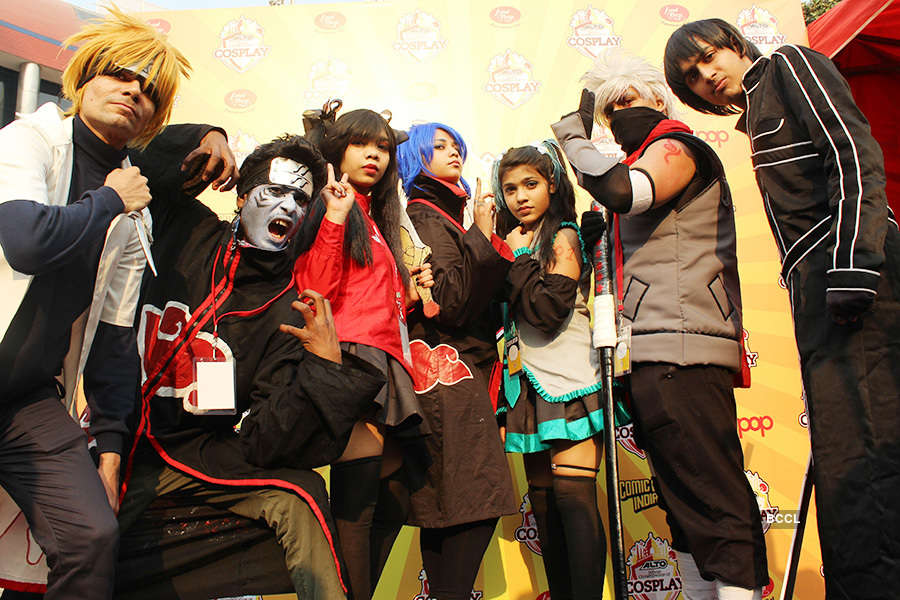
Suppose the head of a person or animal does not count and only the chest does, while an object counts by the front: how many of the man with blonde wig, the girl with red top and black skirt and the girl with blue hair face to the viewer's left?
0

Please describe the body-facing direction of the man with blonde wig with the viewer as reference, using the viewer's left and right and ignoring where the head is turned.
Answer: facing the viewer and to the right of the viewer

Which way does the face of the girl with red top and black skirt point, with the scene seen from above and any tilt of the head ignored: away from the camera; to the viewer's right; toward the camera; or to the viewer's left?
toward the camera

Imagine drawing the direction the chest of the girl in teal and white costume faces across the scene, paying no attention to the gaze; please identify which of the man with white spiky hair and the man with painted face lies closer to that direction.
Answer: the man with painted face

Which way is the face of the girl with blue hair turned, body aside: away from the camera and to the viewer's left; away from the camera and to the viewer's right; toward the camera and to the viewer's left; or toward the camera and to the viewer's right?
toward the camera and to the viewer's right

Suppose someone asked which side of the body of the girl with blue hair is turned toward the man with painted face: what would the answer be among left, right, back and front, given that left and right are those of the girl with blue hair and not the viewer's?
right

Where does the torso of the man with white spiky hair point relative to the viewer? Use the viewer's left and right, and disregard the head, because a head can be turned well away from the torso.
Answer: facing the viewer and to the left of the viewer

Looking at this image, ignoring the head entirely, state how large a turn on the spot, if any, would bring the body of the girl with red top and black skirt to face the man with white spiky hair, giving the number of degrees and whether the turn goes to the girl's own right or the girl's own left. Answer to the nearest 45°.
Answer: approximately 45° to the girl's own left

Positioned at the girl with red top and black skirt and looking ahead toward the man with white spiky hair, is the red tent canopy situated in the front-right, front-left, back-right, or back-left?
front-left

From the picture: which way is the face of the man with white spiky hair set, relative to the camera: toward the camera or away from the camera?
toward the camera

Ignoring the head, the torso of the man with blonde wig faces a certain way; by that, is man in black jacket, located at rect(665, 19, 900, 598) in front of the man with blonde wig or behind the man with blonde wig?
in front

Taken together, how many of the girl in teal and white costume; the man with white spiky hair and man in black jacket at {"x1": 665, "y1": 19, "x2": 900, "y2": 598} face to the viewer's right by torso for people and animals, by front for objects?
0
